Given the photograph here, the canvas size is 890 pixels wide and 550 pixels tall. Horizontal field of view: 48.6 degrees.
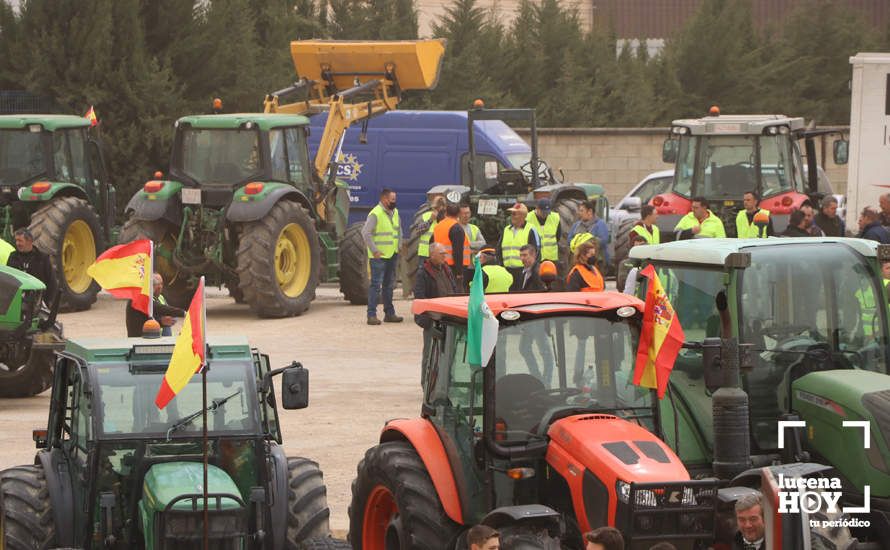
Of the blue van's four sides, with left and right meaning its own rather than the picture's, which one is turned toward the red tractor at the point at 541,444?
right

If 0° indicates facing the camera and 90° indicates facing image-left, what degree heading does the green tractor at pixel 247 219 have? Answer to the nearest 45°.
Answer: approximately 225°

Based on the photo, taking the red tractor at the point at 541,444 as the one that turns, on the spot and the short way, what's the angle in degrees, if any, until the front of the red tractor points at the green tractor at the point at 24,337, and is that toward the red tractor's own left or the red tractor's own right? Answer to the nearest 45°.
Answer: approximately 180°

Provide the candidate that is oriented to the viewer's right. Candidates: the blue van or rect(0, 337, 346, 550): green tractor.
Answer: the blue van

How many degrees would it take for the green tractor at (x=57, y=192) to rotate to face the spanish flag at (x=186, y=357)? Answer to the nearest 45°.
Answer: approximately 135° to its right

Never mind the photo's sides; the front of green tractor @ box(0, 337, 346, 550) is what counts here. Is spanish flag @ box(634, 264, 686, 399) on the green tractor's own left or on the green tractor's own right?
on the green tractor's own left

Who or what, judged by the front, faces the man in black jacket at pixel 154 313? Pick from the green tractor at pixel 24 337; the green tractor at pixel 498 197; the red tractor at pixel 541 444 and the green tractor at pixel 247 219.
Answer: the green tractor at pixel 24 337

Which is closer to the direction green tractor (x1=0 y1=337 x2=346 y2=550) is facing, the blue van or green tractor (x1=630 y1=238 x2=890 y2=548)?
the green tractor

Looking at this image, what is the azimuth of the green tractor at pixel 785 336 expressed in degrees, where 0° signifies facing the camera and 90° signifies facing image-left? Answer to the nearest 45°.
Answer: approximately 315°

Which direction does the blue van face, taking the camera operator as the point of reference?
facing to the right of the viewer

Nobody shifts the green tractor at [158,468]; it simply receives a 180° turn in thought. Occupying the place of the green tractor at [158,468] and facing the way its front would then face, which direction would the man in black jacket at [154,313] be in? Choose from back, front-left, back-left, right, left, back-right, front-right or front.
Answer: front

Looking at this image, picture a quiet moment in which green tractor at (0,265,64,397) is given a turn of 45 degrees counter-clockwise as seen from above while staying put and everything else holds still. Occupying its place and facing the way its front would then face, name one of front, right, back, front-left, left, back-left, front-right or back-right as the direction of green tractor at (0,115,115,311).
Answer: left

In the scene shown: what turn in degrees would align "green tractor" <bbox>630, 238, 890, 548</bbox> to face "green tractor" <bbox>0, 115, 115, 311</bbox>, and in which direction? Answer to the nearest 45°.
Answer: approximately 180°
